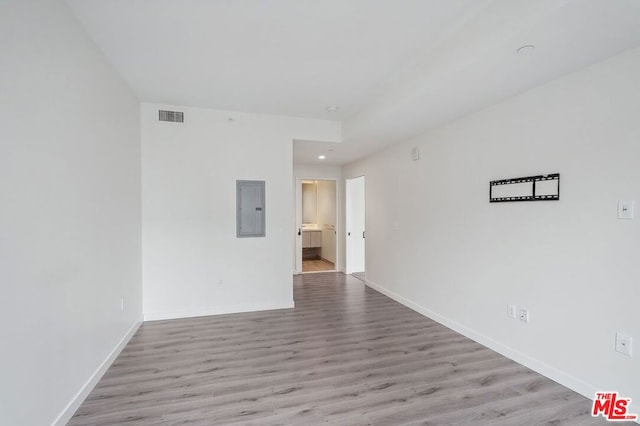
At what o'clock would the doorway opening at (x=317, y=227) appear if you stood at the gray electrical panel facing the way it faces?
The doorway opening is roughly at 7 o'clock from the gray electrical panel.

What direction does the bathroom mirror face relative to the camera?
toward the camera

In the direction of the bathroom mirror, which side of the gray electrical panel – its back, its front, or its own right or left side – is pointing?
back

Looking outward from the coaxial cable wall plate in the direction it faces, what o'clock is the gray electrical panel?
The gray electrical panel is roughly at 1 o'clock from the coaxial cable wall plate.

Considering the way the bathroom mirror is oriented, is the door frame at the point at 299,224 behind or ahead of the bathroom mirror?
ahead

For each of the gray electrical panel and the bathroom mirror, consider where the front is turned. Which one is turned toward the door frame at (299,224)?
the bathroom mirror

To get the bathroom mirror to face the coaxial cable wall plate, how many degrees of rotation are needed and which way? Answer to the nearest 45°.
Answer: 0° — it already faces it

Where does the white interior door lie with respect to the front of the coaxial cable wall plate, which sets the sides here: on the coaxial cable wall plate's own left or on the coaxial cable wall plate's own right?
on the coaxial cable wall plate's own right

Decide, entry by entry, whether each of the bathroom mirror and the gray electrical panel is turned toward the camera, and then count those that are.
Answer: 2

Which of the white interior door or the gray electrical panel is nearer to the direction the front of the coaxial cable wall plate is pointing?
the gray electrical panel

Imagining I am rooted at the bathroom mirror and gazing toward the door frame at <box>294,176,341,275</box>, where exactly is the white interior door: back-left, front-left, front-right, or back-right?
front-left

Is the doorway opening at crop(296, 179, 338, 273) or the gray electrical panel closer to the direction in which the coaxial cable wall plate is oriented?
the gray electrical panel

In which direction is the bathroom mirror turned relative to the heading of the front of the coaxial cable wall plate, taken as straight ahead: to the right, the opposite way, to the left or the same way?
to the left

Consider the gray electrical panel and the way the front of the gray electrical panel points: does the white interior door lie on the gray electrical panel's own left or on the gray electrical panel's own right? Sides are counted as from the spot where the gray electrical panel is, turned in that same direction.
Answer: on the gray electrical panel's own left

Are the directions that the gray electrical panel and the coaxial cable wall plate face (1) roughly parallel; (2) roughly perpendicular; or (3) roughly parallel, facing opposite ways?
roughly perpendicular

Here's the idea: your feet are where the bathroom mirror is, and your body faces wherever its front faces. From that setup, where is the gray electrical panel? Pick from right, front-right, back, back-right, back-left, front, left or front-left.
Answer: front
